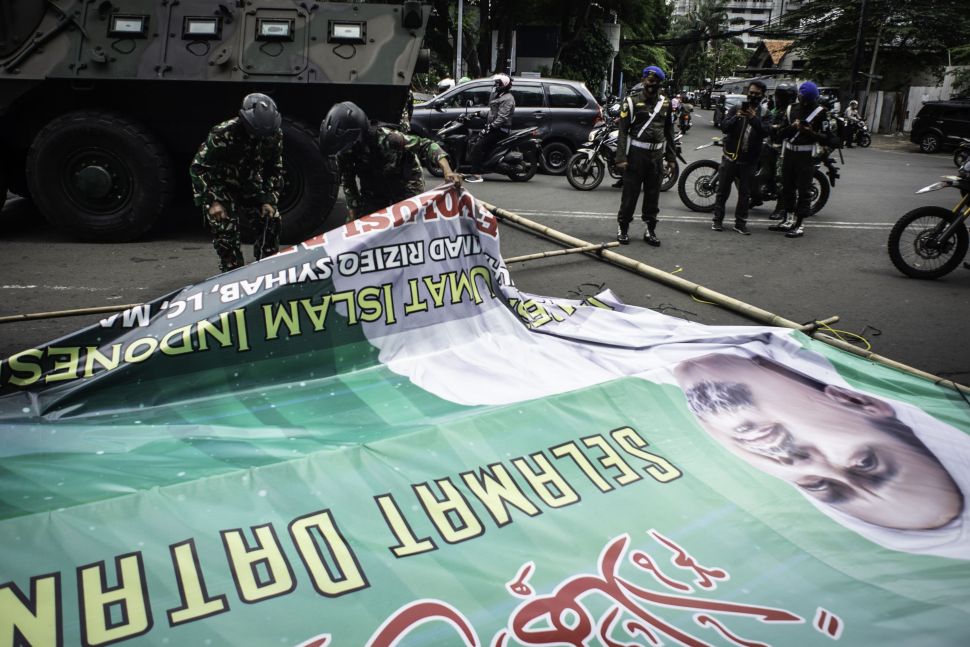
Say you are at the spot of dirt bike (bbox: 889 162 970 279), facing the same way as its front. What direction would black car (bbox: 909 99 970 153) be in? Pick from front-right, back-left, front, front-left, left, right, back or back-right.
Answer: right

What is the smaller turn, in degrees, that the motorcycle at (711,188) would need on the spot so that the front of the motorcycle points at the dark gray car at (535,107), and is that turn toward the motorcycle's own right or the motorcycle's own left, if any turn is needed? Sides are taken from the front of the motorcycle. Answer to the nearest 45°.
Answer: approximately 45° to the motorcycle's own right

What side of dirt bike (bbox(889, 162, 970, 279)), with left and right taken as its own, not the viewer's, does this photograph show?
left

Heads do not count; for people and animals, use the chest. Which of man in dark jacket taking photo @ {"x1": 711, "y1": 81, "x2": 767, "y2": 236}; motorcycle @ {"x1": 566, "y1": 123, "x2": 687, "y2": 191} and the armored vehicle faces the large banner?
the man in dark jacket taking photo

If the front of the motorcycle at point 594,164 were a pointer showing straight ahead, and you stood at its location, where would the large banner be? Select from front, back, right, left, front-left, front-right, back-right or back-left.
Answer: left

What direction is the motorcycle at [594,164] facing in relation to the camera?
to the viewer's left

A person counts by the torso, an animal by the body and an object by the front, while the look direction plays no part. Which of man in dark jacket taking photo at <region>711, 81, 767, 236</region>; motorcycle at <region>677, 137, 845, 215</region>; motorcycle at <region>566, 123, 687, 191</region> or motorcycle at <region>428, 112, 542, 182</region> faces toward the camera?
the man in dark jacket taking photo

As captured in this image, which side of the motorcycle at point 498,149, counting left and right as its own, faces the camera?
left

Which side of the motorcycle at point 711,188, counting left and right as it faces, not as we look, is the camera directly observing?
left

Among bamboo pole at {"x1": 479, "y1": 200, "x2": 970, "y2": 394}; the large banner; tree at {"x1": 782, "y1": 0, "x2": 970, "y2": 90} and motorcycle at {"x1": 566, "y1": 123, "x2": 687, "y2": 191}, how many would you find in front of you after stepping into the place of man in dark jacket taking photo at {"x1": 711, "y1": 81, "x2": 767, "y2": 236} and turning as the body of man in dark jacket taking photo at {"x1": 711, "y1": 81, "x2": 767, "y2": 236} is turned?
2

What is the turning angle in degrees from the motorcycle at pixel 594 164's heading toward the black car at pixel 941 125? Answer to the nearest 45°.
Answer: approximately 135° to its right

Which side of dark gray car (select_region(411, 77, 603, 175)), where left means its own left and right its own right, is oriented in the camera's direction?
left

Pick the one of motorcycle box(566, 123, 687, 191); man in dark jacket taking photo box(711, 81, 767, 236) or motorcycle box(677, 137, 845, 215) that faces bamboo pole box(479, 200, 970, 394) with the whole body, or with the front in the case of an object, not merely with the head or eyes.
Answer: the man in dark jacket taking photo

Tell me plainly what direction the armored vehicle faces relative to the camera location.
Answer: facing to the left of the viewer
